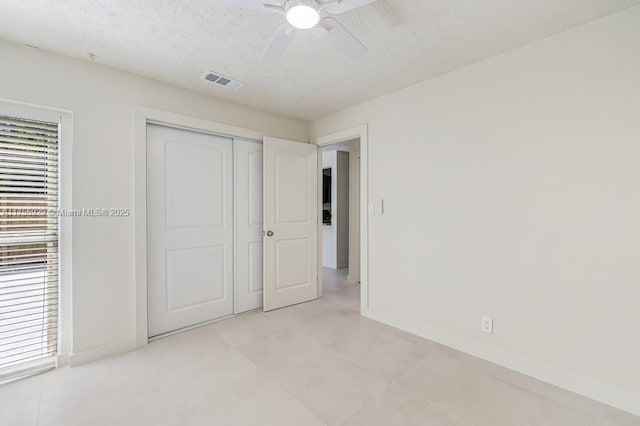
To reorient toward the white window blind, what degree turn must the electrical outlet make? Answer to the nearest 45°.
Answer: approximately 45° to its right

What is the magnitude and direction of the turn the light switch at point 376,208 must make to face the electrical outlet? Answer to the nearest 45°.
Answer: approximately 90° to its left

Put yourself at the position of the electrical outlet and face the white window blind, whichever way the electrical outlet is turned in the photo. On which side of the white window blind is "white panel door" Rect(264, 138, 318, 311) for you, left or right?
right

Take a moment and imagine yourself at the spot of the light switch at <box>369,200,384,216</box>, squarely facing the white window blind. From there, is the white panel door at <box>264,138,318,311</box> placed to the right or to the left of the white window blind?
right

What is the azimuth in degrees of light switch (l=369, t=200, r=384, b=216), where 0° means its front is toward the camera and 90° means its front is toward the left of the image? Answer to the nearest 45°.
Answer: approximately 45°

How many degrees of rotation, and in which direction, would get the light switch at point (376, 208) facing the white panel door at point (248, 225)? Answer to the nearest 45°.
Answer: approximately 45° to its right

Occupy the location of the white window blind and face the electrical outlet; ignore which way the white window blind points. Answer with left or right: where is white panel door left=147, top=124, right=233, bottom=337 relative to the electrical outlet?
left

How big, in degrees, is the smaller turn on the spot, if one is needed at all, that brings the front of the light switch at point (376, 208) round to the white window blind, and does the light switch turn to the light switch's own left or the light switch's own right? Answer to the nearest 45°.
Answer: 0° — it already faces it
